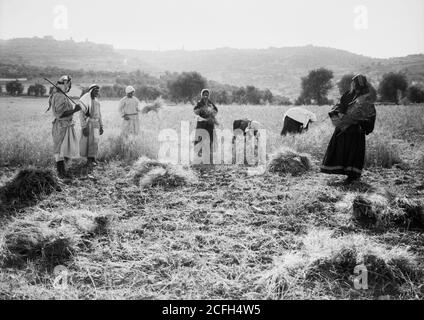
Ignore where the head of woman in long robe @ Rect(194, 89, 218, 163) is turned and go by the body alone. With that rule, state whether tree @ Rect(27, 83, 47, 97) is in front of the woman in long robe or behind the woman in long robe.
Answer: behind

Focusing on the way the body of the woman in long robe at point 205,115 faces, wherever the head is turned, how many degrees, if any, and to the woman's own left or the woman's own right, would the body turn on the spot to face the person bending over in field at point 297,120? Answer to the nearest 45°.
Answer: approximately 135° to the woman's own left

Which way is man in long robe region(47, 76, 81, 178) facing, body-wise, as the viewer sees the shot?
to the viewer's right

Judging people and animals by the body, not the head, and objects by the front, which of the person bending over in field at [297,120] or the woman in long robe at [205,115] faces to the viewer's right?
the person bending over in field

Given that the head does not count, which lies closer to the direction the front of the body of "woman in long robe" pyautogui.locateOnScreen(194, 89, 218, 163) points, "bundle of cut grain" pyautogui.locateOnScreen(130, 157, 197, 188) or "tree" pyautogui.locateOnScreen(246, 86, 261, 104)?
the bundle of cut grain

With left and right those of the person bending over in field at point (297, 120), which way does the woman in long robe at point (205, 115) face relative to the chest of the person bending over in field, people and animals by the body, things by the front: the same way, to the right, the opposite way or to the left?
to the right

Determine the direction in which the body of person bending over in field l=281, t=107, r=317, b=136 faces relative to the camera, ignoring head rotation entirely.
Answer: to the viewer's right

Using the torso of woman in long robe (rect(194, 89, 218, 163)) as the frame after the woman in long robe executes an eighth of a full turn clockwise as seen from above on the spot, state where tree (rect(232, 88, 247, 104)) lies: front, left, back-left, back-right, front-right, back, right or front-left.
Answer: back-right

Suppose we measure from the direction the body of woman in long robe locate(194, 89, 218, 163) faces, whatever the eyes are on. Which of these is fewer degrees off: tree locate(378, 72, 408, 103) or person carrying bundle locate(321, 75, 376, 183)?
the person carrying bundle

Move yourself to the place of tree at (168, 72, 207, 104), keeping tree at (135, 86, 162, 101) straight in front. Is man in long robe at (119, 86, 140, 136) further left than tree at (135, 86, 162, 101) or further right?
left
